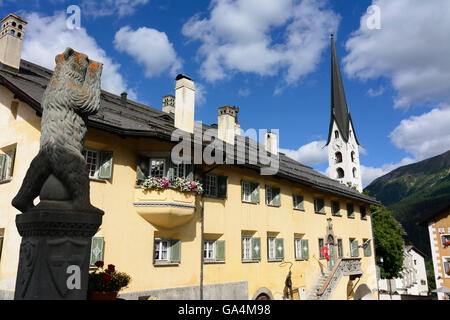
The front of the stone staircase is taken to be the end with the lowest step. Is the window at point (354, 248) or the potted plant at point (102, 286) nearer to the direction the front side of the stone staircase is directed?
the potted plant

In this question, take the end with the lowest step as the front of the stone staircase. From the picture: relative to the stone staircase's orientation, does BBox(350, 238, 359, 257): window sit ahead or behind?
behind

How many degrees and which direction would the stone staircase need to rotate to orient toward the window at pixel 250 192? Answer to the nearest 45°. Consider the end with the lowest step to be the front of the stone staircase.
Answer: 0° — it already faces it

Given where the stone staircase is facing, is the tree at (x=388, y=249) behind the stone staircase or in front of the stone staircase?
behind

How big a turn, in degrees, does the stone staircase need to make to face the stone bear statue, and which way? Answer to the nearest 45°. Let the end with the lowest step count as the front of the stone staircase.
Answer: approximately 45° to its left

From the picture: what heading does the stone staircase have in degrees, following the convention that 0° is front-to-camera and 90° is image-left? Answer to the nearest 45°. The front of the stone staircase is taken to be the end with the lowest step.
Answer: approximately 45°

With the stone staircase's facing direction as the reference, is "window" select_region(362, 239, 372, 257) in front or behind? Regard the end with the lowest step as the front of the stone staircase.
behind
